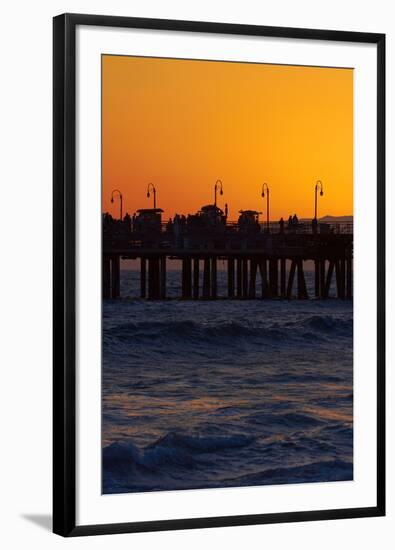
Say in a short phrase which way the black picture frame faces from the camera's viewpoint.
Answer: facing the viewer and to the right of the viewer
